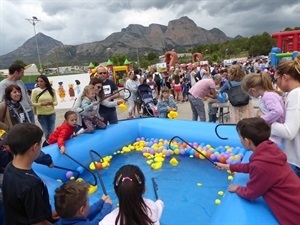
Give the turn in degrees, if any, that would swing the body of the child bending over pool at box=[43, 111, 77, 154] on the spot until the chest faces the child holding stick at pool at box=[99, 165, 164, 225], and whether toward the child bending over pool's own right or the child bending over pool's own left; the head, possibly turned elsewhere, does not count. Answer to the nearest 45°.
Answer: approximately 45° to the child bending over pool's own right

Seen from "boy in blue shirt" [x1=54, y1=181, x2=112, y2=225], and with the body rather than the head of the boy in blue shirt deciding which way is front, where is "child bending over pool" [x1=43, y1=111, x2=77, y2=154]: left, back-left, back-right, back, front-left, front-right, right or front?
front-left

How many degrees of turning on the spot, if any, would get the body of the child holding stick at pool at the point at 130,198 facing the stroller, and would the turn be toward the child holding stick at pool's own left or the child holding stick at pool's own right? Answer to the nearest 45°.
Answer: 0° — they already face it

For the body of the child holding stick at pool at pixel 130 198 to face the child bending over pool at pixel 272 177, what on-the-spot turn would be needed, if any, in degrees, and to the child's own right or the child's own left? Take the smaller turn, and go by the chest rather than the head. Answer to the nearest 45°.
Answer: approximately 90° to the child's own right

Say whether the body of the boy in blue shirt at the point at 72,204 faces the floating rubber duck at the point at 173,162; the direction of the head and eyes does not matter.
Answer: yes

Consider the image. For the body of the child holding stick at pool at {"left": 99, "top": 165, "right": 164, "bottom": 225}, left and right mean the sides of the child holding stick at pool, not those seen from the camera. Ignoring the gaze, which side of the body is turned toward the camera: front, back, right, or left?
back

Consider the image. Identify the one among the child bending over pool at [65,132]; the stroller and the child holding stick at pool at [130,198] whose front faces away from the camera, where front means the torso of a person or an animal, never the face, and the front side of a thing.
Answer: the child holding stick at pool at [130,198]

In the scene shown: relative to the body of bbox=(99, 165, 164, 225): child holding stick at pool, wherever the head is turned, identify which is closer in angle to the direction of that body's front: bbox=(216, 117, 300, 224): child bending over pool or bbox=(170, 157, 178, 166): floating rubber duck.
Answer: the floating rubber duck

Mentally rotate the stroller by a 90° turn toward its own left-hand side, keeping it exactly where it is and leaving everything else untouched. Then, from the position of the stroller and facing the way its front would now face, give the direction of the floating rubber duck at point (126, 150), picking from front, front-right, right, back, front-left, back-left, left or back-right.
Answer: back-right

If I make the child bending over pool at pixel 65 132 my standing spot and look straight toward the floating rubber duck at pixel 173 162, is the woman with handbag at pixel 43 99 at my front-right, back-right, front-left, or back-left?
back-left

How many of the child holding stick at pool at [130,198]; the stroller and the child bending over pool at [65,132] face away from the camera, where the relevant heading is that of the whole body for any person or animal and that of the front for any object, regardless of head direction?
1

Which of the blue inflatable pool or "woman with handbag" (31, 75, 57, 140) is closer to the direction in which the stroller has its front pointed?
the blue inflatable pool

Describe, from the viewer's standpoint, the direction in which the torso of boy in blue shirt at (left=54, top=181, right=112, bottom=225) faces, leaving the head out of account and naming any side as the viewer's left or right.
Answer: facing away from the viewer and to the right of the viewer

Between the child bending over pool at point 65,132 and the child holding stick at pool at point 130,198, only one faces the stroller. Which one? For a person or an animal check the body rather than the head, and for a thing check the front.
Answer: the child holding stick at pool at point 130,198

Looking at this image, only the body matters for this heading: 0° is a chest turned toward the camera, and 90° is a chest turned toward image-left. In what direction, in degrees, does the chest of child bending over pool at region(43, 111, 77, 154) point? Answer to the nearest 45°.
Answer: approximately 315°

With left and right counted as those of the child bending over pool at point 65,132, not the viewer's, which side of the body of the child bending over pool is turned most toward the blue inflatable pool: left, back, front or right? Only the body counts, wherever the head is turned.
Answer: front

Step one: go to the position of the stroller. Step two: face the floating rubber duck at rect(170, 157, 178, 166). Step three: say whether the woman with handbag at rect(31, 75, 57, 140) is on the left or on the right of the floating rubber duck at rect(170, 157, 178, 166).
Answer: right
